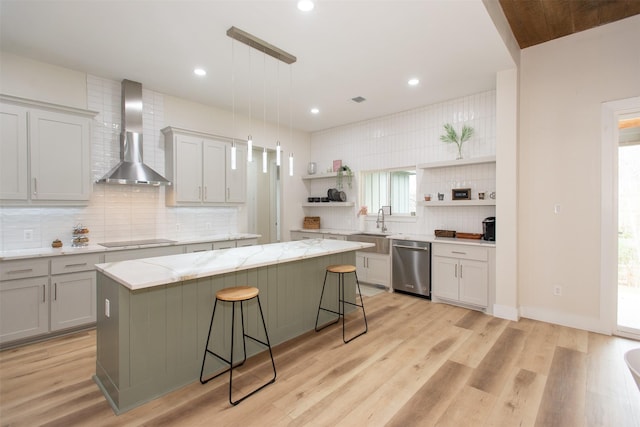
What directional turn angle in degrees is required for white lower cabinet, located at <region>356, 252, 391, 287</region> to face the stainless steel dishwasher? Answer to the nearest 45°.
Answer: approximately 90° to its left

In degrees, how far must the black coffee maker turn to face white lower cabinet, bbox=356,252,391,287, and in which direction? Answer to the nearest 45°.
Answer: approximately 45° to its right

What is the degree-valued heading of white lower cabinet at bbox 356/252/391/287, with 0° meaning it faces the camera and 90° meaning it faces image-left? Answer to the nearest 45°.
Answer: approximately 45°

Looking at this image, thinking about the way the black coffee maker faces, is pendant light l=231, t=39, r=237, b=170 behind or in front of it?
in front

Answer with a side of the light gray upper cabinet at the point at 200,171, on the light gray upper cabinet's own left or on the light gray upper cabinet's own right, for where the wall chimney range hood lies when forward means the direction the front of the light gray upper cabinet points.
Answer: on the light gray upper cabinet's own right

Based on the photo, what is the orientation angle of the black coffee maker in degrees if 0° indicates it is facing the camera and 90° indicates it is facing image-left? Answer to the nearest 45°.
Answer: approximately 45°

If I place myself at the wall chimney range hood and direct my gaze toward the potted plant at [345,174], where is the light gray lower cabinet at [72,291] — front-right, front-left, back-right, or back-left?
back-right

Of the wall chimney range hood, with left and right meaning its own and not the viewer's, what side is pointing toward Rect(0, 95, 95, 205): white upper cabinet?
right

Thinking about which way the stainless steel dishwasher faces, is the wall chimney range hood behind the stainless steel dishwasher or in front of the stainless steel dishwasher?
in front

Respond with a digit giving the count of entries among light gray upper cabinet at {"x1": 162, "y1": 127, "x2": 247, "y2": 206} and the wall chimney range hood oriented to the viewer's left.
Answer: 0
